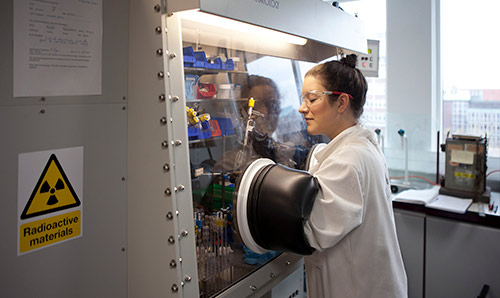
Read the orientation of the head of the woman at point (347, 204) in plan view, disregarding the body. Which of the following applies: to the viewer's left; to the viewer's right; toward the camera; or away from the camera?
to the viewer's left

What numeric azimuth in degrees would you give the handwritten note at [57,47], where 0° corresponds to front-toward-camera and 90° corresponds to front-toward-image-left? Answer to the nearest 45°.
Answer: approximately 0°

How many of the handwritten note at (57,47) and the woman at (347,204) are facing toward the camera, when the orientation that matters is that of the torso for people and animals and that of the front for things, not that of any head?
1

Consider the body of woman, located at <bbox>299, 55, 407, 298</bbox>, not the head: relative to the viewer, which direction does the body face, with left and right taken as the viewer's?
facing to the left of the viewer

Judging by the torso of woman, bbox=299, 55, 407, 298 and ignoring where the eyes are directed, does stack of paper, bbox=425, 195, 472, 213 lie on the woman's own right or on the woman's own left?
on the woman's own right

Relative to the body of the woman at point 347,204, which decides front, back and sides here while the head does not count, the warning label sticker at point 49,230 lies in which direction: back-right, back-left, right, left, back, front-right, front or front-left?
front-left

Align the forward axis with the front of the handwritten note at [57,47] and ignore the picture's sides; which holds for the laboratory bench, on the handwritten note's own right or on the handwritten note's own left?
on the handwritten note's own left

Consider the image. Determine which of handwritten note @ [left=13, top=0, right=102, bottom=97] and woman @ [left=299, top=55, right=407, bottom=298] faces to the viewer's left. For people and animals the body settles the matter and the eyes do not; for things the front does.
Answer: the woman
